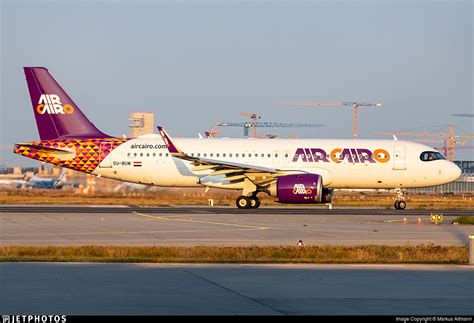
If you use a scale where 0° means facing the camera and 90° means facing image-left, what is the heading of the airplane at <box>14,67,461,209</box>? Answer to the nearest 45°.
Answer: approximately 270°
